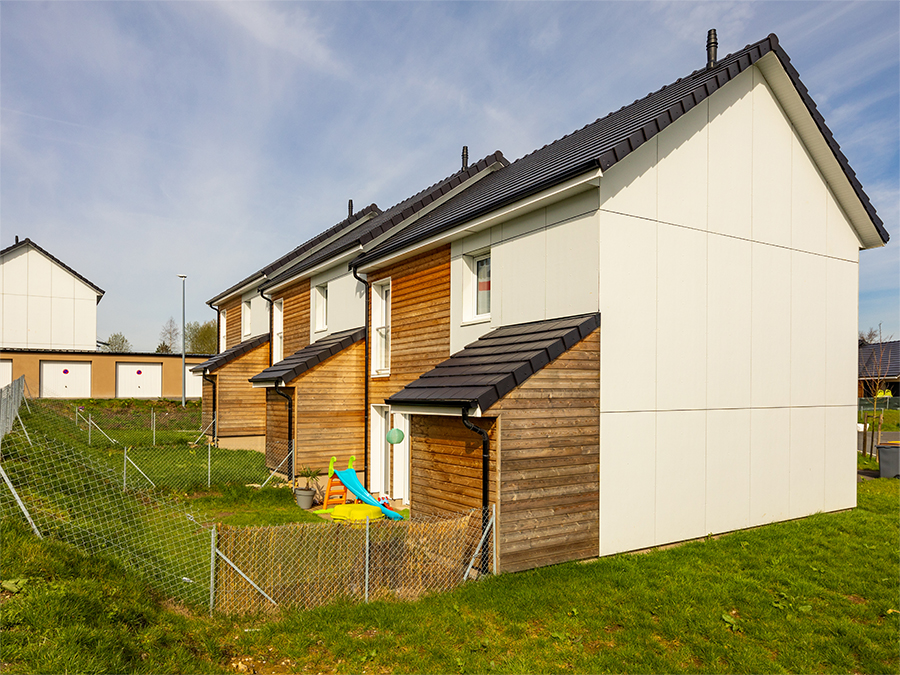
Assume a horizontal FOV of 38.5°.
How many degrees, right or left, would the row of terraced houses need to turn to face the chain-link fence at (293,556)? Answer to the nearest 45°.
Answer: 0° — it already faces it

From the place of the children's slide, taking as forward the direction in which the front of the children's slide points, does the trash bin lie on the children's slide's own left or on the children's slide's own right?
on the children's slide's own left

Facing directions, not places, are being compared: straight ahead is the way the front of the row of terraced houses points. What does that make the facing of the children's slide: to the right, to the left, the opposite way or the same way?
to the left

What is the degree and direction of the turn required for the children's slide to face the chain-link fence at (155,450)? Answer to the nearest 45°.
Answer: approximately 180°
